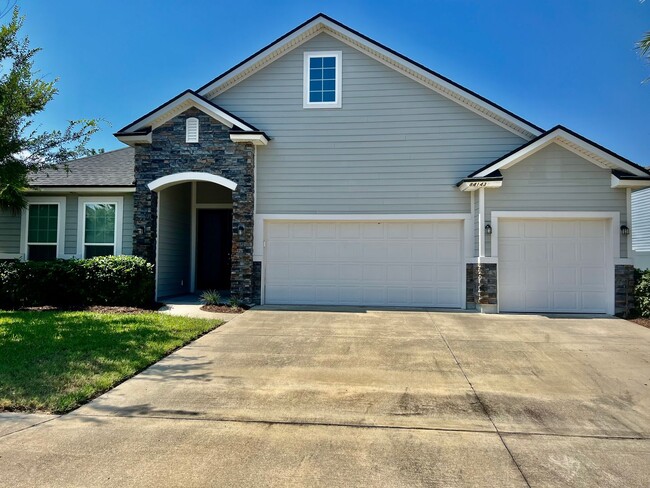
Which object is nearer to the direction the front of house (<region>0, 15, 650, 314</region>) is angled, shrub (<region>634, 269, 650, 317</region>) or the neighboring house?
the shrub

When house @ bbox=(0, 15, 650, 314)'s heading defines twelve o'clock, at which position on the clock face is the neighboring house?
The neighboring house is roughly at 8 o'clock from the house.

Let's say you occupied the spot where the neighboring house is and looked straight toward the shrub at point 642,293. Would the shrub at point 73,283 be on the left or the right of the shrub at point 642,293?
right

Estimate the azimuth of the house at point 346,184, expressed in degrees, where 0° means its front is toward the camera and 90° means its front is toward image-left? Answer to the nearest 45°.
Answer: approximately 0°

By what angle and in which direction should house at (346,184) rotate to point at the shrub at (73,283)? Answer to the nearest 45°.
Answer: approximately 90° to its right

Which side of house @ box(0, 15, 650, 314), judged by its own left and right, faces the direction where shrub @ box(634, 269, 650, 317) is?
left
